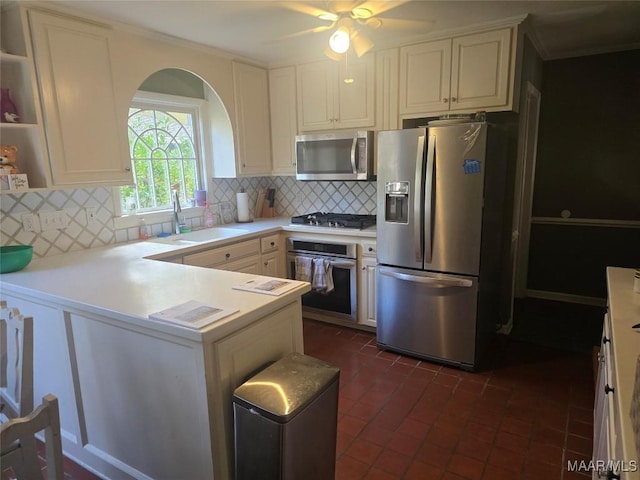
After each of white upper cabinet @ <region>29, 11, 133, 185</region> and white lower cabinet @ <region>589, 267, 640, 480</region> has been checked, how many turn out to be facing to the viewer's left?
1

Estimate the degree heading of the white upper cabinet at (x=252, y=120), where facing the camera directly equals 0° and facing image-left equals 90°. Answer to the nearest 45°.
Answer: approximately 315°

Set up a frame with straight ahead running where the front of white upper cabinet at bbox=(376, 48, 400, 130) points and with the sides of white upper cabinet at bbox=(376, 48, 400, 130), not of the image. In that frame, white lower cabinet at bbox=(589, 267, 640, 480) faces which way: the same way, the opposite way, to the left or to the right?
to the right

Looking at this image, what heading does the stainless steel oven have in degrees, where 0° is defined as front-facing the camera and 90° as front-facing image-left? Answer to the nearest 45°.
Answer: approximately 45°

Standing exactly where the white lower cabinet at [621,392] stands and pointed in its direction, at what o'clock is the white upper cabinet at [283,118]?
The white upper cabinet is roughly at 1 o'clock from the white lower cabinet.

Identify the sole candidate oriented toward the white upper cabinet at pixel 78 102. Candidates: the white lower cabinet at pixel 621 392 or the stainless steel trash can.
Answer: the white lower cabinet

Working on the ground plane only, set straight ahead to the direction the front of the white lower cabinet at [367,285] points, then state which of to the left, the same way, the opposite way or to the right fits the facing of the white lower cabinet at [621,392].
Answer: to the right

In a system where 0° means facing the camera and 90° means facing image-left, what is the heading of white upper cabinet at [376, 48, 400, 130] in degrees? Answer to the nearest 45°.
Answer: approximately 45°

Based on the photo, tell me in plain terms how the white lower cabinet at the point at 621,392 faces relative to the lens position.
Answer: facing to the left of the viewer

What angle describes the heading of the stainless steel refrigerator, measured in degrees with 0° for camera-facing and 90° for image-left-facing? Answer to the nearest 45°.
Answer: approximately 45°

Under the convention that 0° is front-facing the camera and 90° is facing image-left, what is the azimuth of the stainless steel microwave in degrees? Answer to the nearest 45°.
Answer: approximately 45°

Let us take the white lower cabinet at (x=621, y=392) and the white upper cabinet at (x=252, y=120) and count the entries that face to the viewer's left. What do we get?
1
